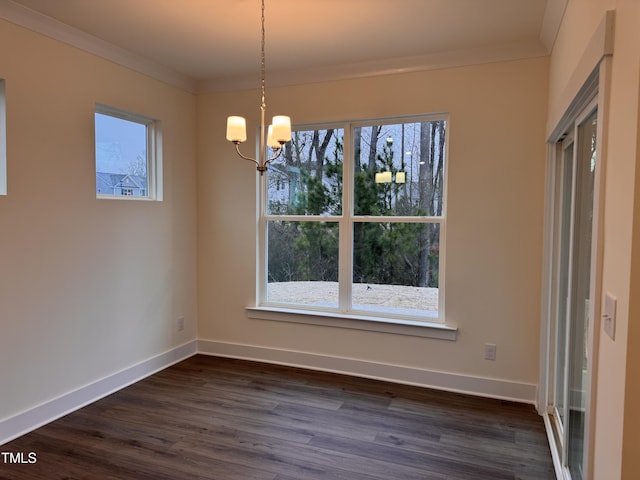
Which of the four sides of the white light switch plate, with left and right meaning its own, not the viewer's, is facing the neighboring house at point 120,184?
front

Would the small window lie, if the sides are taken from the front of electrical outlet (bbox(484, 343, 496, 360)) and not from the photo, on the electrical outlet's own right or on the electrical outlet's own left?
on the electrical outlet's own right

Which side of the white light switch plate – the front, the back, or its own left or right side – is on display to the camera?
left

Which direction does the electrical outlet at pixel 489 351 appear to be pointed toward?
toward the camera

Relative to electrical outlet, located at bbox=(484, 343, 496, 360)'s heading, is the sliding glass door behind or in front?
in front

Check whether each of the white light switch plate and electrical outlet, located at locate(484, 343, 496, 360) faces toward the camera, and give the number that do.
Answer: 1

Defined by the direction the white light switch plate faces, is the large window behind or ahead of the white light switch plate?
ahead

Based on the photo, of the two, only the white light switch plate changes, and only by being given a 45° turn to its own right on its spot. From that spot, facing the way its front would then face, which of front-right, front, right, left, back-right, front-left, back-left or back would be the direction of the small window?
front-left

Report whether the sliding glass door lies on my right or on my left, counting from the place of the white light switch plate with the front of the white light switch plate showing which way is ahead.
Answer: on my right

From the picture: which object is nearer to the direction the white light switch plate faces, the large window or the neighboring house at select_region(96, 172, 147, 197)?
the neighboring house

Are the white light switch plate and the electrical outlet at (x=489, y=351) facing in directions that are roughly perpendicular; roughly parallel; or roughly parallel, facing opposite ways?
roughly perpendicular

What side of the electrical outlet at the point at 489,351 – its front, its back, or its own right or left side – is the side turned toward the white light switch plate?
front

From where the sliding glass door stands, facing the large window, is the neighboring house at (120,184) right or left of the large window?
left
